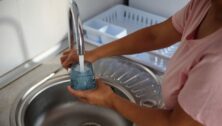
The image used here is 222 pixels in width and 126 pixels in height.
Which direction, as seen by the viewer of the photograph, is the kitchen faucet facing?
facing the viewer and to the right of the viewer
